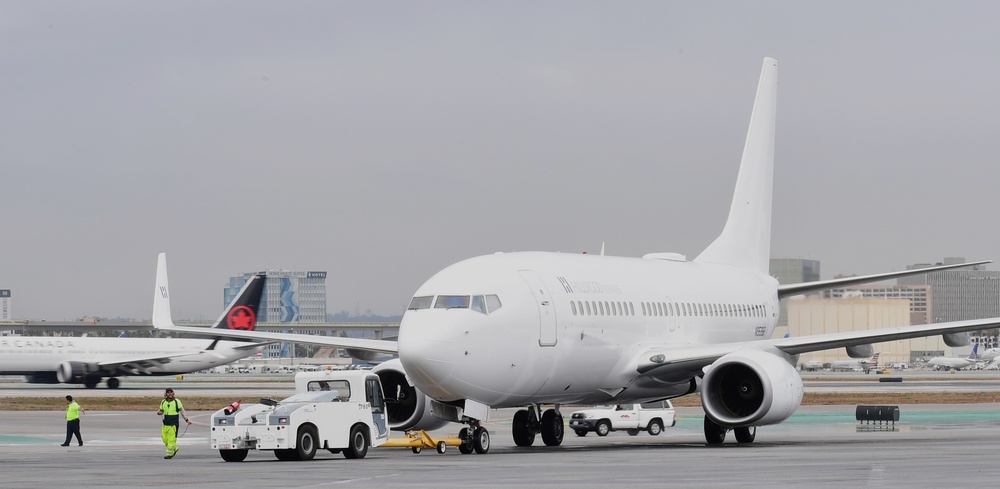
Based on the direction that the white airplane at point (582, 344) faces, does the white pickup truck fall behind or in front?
behind

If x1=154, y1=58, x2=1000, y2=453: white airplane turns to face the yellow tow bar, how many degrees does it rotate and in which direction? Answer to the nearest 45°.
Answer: approximately 45° to its right

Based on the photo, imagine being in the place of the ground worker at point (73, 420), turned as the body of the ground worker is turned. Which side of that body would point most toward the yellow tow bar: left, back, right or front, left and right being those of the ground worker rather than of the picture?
left

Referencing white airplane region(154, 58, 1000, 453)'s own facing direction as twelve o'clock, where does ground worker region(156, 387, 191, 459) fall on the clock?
The ground worker is roughly at 1 o'clock from the white airplane.

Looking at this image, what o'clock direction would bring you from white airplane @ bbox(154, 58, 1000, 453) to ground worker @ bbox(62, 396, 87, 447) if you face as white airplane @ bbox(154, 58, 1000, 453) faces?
The ground worker is roughly at 2 o'clock from the white airplane.

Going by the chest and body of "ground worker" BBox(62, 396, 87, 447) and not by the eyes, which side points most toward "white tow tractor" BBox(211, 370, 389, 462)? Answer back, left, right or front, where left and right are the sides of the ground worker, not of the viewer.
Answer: left

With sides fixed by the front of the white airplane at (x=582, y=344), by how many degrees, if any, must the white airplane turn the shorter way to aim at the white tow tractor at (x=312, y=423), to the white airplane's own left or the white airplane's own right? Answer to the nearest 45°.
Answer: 0° — it already faces it

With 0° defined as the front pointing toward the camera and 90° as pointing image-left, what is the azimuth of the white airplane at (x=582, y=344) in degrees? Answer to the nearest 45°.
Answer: approximately 45°

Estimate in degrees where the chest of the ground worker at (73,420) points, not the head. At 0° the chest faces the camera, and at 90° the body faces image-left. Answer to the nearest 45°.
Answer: approximately 45°
